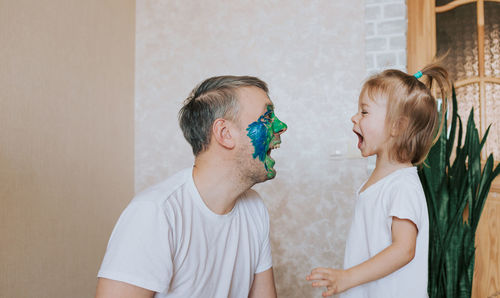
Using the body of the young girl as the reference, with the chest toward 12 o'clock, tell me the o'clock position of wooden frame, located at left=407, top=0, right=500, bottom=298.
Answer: The wooden frame is roughly at 4 o'clock from the young girl.

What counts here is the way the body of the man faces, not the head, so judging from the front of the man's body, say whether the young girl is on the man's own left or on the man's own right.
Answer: on the man's own left

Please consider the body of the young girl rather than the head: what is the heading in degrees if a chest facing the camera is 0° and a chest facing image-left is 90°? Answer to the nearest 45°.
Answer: approximately 90°

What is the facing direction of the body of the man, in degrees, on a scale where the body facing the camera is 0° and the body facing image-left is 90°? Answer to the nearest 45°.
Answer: approximately 315°

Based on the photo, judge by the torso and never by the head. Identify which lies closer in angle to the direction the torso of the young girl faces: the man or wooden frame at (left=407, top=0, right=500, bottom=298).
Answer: the man

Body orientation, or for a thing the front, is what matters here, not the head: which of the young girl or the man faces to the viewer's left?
the young girl

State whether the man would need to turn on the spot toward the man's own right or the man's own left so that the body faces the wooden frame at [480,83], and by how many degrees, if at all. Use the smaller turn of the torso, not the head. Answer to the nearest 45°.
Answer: approximately 90° to the man's own left

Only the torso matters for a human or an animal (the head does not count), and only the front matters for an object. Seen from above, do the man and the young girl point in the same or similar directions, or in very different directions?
very different directions

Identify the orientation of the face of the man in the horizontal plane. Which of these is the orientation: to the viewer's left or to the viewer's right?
to the viewer's right
